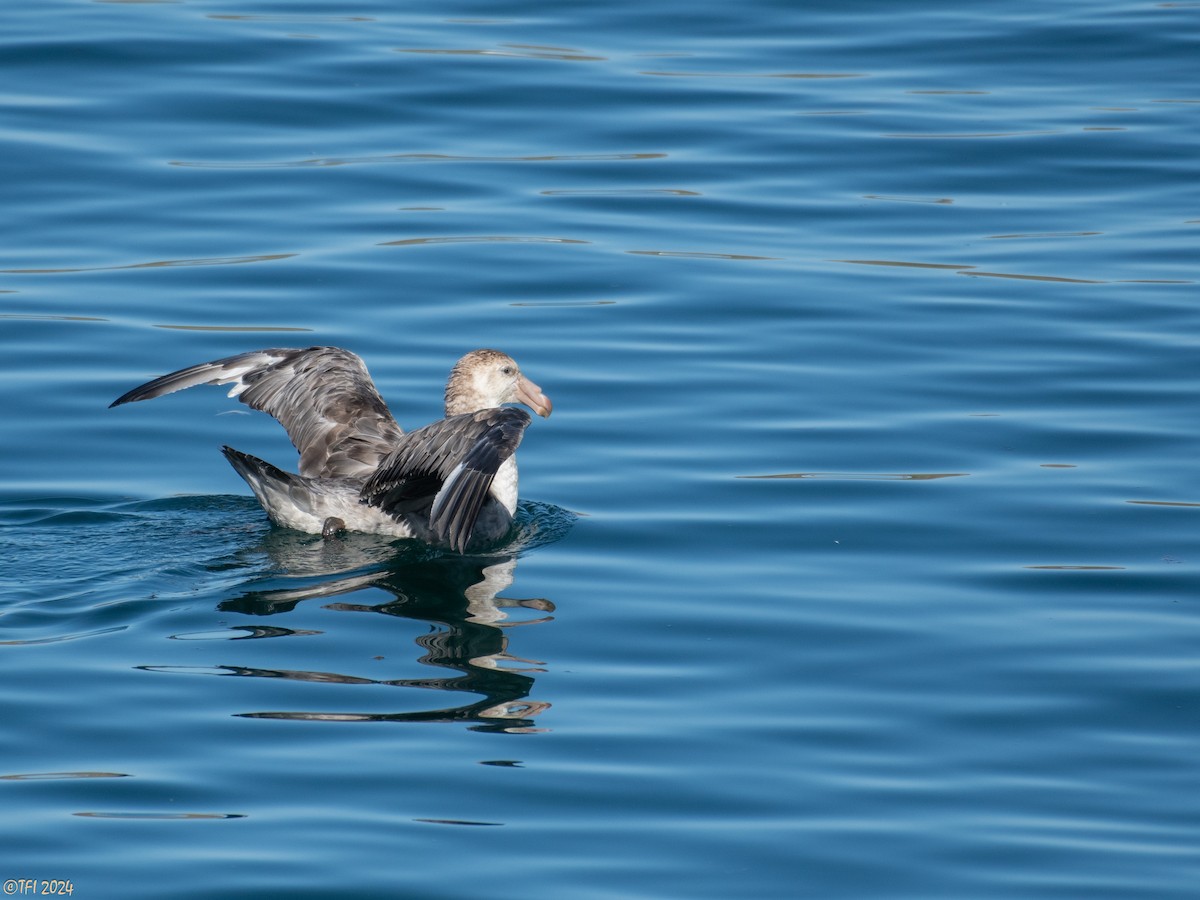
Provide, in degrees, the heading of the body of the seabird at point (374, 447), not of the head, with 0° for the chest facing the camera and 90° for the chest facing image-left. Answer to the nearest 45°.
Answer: approximately 270°
